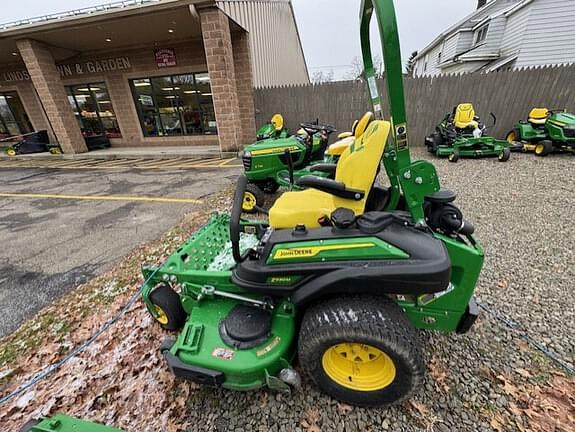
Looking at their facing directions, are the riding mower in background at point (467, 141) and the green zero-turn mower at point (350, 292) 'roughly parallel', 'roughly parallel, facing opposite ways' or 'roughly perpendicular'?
roughly perpendicular

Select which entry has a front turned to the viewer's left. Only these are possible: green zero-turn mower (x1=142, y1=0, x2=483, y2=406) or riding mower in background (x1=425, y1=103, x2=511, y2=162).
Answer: the green zero-turn mower

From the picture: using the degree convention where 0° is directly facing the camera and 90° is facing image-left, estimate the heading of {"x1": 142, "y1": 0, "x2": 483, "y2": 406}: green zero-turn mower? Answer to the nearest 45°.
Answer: approximately 90°

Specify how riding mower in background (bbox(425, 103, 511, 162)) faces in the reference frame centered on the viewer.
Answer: facing the viewer and to the right of the viewer

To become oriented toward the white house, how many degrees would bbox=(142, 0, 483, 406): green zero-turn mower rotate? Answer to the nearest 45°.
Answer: approximately 135° to its right

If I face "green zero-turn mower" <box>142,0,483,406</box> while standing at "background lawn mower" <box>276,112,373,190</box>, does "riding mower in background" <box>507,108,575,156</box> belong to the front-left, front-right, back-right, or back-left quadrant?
back-left

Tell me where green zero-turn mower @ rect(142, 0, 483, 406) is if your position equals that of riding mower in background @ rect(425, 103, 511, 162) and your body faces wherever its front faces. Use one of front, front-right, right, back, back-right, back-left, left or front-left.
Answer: front-right

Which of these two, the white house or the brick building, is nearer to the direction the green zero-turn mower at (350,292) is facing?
the brick building

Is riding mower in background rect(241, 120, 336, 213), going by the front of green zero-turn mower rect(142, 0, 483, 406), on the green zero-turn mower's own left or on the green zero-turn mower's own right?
on the green zero-turn mower's own right

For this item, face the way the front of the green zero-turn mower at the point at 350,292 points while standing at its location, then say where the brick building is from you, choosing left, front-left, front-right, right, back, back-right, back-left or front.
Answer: front-right

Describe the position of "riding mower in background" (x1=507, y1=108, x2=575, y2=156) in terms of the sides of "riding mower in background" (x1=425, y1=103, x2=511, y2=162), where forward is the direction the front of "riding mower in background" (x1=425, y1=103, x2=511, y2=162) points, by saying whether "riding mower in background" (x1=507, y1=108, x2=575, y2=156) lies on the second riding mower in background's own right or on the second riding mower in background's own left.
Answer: on the second riding mower in background's own left

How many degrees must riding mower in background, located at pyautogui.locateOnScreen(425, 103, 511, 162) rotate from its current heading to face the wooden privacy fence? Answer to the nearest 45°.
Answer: approximately 180°

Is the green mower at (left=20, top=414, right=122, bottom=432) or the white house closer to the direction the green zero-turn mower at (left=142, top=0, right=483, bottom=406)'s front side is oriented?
the green mower
